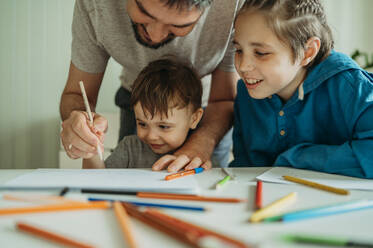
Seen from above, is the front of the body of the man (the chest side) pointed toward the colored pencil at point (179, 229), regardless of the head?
yes

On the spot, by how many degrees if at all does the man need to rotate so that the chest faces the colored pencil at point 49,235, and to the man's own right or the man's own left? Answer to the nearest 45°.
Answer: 0° — they already face it

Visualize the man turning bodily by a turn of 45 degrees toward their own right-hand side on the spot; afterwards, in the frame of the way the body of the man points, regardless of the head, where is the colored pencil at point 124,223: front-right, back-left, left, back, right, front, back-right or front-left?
front-left

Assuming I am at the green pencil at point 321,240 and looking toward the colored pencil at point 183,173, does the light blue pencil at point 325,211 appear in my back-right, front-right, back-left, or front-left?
front-right

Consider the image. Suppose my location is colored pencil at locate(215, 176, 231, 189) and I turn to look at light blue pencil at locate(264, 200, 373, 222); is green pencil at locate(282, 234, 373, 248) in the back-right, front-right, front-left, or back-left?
front-right

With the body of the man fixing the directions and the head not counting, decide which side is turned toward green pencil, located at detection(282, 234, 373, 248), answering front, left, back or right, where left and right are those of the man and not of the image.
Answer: front

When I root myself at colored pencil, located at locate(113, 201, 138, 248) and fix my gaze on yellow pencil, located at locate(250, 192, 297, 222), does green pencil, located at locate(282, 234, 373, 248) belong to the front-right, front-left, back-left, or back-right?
front-right

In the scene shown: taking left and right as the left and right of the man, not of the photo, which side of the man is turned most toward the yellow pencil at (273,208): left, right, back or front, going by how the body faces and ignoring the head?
front

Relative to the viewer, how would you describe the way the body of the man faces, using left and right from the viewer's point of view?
facing the viewer
